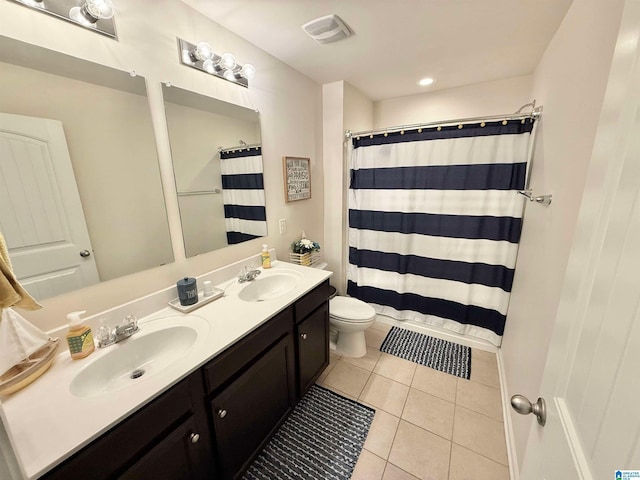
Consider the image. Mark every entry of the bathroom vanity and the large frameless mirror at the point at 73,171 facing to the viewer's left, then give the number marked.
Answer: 0

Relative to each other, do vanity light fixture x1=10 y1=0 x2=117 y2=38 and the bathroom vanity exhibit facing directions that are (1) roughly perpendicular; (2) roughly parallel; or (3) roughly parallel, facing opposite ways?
roughly parallel

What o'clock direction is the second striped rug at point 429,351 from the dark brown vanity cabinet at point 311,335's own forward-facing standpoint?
The second striped rug is roughly at 10 o'clock from the dark brown vanity cabinet.

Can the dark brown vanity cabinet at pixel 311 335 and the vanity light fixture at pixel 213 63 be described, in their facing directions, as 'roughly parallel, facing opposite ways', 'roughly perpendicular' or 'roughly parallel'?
roughly parallel

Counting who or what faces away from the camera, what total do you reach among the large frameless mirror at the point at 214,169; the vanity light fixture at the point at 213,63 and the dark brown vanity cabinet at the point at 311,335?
0

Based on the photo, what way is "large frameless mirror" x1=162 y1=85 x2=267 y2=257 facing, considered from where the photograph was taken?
facing the viewer and to the right of the viewer

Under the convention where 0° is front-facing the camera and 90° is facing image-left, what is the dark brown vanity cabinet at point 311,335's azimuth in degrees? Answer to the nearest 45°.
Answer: approximately 315°

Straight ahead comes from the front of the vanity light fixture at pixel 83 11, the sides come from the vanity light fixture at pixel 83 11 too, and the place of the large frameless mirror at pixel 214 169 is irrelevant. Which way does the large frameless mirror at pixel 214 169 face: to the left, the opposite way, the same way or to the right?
the same way

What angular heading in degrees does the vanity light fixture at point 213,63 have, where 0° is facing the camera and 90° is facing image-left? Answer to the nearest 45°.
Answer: approximately 315°

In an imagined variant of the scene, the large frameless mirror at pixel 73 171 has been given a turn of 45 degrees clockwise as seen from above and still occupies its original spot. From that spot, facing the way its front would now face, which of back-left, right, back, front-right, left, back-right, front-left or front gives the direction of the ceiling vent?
left

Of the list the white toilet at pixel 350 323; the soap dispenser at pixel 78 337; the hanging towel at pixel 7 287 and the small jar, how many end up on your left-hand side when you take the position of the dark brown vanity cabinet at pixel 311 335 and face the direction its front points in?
1

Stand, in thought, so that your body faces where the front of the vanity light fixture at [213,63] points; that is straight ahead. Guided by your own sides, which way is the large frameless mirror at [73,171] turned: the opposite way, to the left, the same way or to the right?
the same way

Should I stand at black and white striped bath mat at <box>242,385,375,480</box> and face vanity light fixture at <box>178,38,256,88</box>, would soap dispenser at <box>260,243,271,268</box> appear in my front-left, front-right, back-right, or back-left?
front-right

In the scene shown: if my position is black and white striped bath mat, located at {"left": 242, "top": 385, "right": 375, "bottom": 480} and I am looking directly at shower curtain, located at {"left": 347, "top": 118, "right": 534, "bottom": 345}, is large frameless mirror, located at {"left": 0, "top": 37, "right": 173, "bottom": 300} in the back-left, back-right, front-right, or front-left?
back-left

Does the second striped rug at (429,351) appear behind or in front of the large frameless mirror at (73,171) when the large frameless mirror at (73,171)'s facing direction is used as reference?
in front

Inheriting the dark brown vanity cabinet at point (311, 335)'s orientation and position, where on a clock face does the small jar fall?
The small jar is roughly at 4 o'clock from the dark brown vanity cabinet.
